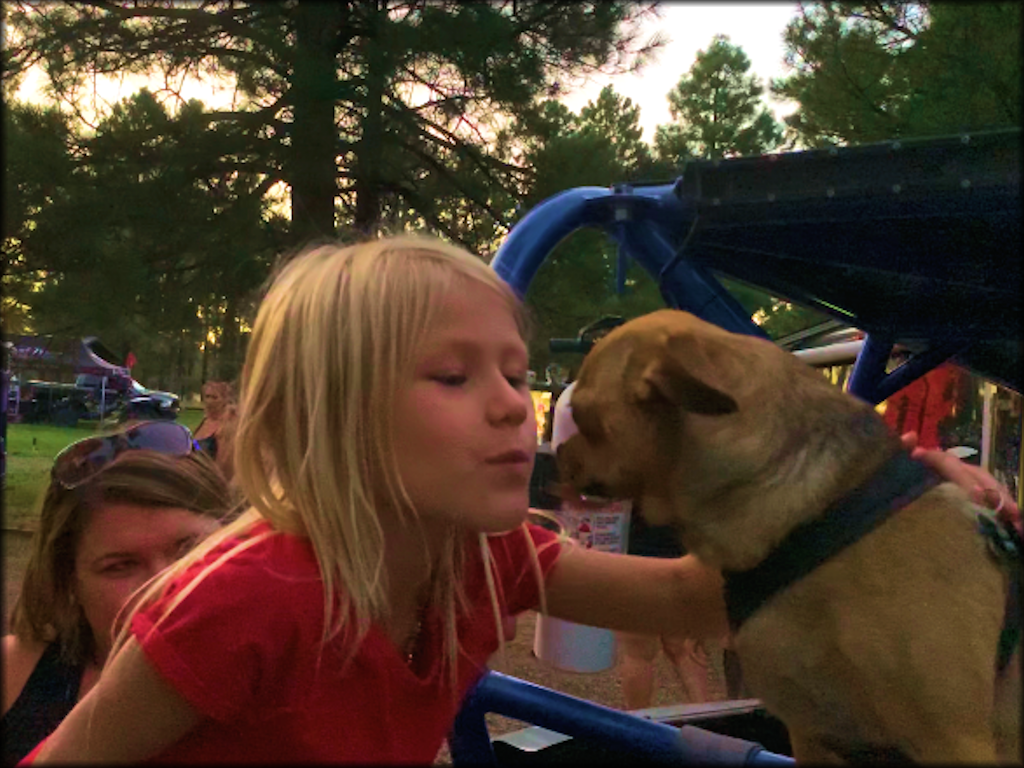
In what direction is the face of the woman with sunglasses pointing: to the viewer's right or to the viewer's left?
to the viewer's right

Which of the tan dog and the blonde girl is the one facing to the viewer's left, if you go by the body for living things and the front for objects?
the tan dog

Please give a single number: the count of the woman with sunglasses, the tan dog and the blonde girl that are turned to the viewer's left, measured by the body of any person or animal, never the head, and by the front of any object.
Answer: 1

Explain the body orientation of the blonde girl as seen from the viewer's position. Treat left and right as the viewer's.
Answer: facing the viewer and to the right of the viewer

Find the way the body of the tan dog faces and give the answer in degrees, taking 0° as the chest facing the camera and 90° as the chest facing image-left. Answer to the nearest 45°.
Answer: approximately 90°
